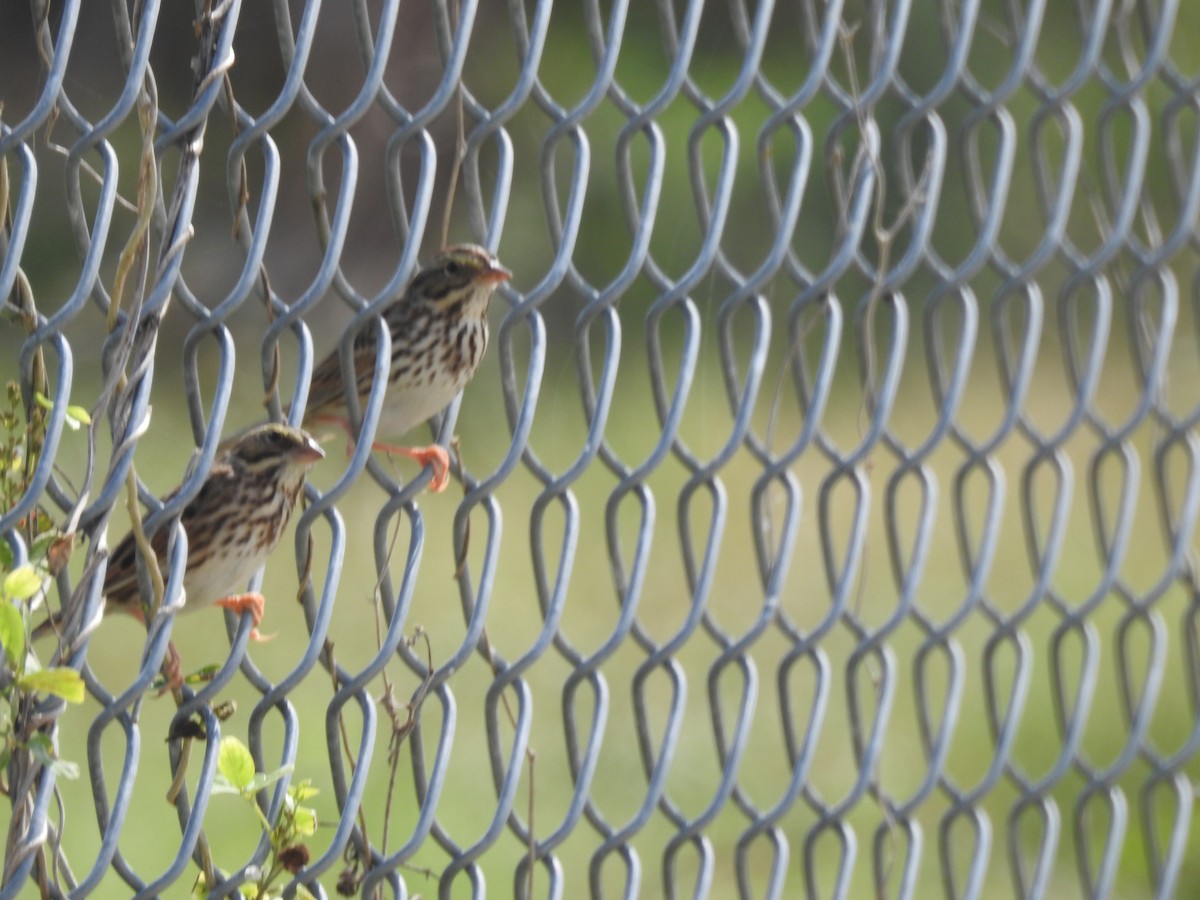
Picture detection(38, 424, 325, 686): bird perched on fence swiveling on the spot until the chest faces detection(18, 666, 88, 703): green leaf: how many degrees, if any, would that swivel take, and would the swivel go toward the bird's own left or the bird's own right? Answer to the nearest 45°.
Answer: approximately 90° to the bird's own right

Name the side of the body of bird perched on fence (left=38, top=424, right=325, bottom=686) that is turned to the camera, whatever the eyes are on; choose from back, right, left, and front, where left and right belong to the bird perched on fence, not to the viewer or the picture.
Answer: right

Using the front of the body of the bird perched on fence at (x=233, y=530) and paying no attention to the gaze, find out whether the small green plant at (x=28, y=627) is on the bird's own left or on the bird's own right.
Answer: on the bird's own right
